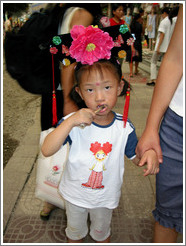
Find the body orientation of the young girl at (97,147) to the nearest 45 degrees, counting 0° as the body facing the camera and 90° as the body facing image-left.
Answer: approximately 0°
